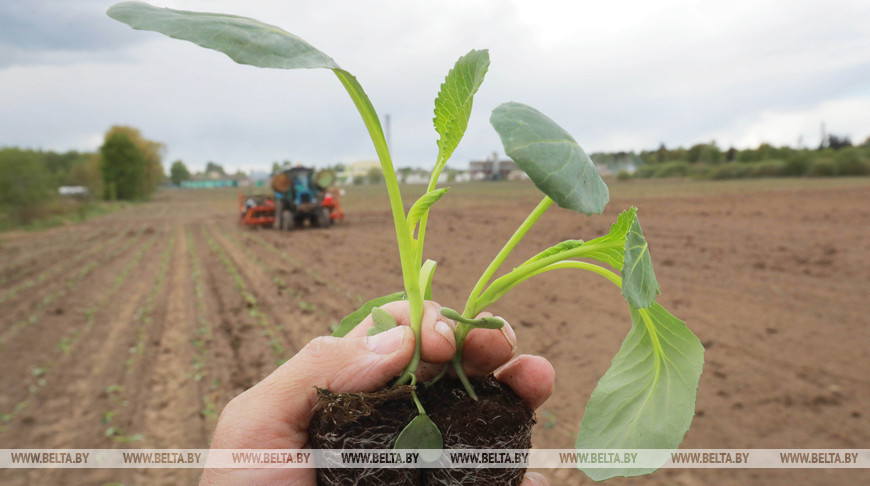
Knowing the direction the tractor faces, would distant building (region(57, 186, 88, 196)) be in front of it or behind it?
behind

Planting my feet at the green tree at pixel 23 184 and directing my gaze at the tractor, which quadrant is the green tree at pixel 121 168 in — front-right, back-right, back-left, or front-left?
back-left

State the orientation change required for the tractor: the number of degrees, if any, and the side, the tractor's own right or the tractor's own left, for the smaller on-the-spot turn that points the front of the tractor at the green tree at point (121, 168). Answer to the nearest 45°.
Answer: approximately 180°

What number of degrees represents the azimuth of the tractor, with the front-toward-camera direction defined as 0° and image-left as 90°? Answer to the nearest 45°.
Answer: approximately 0°

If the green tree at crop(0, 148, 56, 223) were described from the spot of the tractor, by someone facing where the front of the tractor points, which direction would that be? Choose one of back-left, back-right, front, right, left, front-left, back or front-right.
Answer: back-right

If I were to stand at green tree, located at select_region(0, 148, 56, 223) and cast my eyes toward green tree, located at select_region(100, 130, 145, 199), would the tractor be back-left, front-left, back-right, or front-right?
back-right
